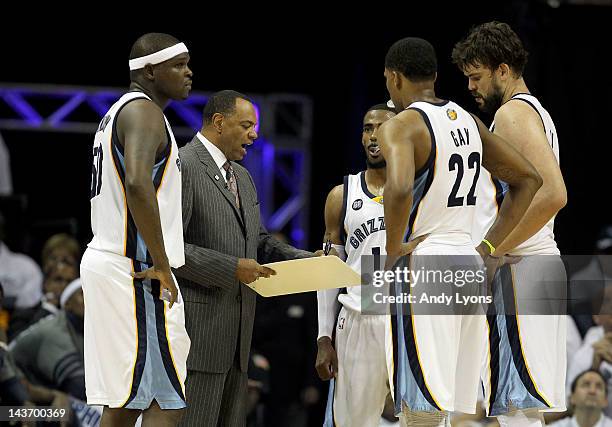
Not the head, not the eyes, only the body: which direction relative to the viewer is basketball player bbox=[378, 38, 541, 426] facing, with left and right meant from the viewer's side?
facing away from the viewer and to the left of the viewer

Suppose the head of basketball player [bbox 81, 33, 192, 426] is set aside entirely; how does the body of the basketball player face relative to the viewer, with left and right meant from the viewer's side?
facing to the right of the viewer

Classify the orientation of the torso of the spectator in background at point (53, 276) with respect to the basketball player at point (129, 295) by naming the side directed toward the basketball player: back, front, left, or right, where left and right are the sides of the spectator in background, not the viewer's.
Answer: front

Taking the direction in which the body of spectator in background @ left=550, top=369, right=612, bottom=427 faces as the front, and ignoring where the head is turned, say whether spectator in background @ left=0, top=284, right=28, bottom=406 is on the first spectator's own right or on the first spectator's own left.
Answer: on the first spectator's own right

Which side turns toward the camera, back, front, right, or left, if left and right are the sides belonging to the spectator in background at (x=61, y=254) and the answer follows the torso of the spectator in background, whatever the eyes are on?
front

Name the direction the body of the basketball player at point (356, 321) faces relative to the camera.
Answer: toward the camera

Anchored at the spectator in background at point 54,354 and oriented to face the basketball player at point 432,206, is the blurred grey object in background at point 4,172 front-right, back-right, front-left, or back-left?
back-left

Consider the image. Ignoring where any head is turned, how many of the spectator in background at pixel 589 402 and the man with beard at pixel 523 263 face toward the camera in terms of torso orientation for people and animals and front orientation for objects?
1

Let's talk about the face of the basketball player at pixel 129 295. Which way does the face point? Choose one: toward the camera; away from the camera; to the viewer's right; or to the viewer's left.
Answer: to the viewer's right

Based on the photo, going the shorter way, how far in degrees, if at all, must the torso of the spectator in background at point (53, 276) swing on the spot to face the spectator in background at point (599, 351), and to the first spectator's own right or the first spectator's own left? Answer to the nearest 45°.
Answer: approximately 45° to the first spectator's own left

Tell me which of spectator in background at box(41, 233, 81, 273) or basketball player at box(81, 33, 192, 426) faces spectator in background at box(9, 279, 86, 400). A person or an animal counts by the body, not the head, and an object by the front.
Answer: spectator in background at box(41, 233, 81, 273)

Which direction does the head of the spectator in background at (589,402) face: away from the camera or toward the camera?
toward the camera

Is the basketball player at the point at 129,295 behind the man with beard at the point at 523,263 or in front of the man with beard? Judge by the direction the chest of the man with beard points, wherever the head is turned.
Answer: in front

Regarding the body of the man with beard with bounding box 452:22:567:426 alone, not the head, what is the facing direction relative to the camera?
to the viewer's left

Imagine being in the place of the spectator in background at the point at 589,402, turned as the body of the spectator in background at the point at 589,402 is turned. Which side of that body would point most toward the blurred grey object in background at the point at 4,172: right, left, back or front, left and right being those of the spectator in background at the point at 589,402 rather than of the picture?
right

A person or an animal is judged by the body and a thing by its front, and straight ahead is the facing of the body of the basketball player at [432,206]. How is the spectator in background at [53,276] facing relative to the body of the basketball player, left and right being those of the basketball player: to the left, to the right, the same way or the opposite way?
the opposite way
